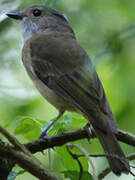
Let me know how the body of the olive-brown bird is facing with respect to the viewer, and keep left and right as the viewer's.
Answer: facing to the left of the viewer

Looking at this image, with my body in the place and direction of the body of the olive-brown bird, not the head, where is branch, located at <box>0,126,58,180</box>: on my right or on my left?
on my left
